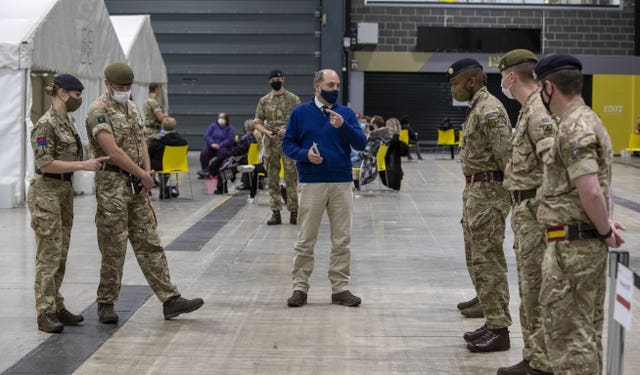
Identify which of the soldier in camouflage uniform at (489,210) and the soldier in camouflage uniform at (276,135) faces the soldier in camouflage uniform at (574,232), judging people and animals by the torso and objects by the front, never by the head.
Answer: the soldier in camouflage uniform at (276,135)

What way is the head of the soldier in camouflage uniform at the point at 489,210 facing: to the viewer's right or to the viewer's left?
to the viewer's left

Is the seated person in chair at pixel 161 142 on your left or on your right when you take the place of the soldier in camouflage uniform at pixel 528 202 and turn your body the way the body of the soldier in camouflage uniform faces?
on your right

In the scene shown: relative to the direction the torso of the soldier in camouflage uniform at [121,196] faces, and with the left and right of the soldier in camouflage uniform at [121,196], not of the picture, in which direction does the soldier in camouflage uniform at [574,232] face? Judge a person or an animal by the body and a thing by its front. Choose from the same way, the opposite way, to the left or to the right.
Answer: the opposite way

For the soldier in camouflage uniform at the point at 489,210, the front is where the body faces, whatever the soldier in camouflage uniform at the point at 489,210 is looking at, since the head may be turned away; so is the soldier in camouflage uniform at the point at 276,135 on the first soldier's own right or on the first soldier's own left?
on the first soldier's own right

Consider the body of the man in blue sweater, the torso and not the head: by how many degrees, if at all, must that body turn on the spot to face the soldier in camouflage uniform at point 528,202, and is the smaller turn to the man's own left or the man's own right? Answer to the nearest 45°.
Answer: approximately 45° to the man's own left

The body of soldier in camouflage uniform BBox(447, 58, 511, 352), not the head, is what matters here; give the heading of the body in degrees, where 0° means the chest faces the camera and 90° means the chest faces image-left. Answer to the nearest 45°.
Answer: approximately 90°

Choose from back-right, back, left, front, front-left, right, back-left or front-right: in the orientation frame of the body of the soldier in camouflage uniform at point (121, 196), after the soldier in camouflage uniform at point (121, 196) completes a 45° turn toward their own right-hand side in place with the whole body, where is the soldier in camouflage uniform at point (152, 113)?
back

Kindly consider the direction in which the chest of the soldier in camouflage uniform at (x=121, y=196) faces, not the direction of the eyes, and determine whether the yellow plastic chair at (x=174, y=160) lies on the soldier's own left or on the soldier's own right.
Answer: on the soldier's own left

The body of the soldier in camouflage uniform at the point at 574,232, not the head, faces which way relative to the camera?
to the viewer's left

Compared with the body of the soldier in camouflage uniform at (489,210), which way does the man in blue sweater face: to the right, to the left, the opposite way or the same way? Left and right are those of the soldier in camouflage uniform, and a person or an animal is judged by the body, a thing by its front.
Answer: to the left
